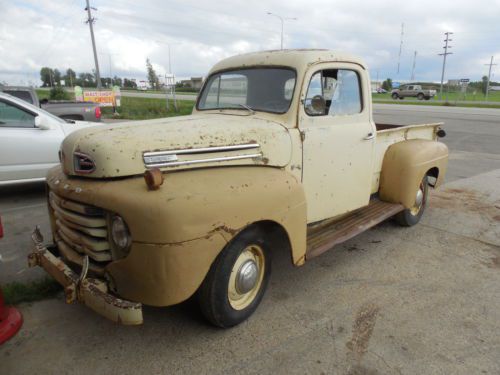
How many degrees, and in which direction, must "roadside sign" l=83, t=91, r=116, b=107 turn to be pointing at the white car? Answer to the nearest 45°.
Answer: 0° — it already faces it

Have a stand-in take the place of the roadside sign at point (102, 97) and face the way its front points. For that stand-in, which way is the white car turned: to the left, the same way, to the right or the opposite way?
to the left

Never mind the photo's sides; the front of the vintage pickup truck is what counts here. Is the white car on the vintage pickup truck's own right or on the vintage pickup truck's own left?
on the vintage pickup truck's own right

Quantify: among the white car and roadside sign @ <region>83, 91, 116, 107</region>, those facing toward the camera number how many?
1

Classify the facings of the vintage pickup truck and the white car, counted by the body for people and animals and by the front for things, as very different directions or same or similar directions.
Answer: very different directions

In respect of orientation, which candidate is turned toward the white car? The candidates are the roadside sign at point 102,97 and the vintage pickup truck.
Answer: the roadside sign

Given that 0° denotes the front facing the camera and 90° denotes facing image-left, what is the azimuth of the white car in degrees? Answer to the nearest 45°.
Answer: approximately 270°

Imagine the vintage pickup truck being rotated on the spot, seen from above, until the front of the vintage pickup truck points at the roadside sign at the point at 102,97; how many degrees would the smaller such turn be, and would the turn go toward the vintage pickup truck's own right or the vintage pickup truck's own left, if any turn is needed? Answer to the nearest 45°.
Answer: approximately 135° to the vintage pickup truck's own right

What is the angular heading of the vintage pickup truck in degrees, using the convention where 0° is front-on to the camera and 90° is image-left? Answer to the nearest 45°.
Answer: approximately 45°

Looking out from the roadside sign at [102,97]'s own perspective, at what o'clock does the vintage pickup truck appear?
The vintage pickup truck is roughly at 12 o'clock from the roadside sign.
